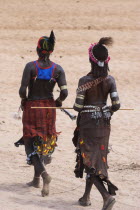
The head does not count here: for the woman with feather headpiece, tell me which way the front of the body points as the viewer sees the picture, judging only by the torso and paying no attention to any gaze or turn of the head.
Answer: away from the camera

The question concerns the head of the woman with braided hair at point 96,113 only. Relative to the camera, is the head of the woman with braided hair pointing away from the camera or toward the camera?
away from the camera

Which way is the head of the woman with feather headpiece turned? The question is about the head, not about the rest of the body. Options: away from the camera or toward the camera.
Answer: away from the camera

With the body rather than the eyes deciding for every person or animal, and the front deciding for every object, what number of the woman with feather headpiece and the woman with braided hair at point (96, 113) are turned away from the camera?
2

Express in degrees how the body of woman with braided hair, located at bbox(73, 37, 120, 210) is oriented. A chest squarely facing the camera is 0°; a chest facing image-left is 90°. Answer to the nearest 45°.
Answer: approximately 180°

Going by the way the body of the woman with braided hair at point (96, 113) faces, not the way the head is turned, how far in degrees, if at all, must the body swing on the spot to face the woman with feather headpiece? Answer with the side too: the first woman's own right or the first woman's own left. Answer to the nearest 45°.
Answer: approximately 45° to the first woman's own left

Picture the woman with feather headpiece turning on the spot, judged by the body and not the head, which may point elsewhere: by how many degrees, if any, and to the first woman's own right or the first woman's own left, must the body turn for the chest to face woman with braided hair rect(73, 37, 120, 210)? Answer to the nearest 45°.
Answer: approximately 135° to the first woman's own right
